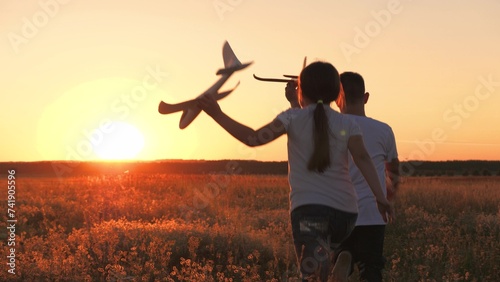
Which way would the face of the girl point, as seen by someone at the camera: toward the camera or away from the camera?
away from the camera

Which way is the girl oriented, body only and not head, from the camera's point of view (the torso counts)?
away from the camera
